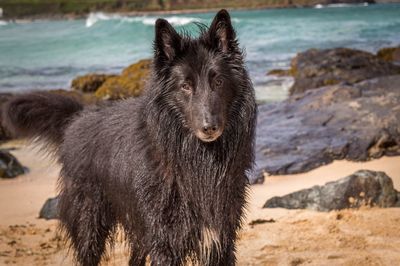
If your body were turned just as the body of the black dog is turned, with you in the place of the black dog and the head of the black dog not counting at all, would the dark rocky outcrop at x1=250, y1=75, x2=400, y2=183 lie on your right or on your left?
on your left

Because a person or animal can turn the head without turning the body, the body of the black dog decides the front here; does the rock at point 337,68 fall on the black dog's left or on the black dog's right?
on the black dog's left

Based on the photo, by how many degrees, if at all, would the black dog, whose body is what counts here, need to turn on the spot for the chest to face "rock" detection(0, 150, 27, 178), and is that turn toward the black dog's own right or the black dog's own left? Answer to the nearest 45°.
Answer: approximately 180°

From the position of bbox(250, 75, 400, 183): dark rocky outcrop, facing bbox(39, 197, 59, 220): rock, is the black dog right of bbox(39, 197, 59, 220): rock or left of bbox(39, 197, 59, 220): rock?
left

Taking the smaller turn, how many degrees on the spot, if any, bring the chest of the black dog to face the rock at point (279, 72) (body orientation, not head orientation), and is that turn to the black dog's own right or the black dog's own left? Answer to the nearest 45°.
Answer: approximately 135° to the black dog's own left

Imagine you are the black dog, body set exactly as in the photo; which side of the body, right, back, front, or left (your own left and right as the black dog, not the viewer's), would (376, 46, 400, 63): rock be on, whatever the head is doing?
left

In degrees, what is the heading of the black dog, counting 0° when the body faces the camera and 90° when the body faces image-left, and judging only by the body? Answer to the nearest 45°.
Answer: approximately 315°
